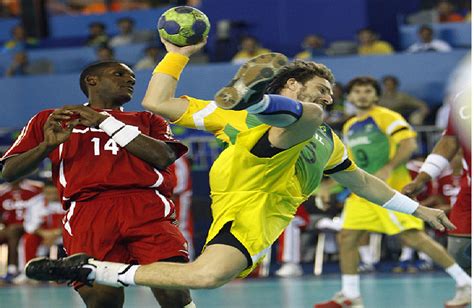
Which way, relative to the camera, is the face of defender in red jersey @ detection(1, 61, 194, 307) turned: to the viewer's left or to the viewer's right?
to the viewer's right

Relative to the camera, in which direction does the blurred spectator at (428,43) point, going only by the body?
toward the camera

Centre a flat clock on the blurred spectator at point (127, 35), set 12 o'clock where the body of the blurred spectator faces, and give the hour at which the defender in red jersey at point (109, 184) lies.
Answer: The defender in red jersey is roughly at 12 o'clock from the blurred spectator.

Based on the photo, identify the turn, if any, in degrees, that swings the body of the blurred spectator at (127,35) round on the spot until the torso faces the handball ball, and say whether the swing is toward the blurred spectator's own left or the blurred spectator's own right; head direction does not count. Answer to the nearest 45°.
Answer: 0° — they already face it

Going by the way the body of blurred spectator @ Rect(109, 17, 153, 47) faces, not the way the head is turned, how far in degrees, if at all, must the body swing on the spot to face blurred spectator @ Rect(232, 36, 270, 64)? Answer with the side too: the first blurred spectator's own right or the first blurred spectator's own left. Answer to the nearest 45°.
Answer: approximately 45° to the first blurred spectator's own left

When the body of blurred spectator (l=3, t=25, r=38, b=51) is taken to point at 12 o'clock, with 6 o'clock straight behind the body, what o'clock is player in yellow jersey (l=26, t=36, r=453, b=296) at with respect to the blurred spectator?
The player in yellow jersey is roughly at 12 o'clock from the blurred spectator.

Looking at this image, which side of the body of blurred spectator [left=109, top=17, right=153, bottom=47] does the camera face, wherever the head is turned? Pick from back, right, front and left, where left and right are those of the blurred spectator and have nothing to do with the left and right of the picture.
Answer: front

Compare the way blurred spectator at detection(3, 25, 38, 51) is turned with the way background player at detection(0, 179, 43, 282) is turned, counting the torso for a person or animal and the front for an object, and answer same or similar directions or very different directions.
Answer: same or similar directions

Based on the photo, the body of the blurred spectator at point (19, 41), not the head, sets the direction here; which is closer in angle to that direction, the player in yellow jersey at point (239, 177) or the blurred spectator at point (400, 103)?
the player in yellow jersey

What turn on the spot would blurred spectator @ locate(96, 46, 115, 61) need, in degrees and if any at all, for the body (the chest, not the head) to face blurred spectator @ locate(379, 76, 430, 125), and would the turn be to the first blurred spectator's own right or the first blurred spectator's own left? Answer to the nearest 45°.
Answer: approximately 45° to the first blurred spectator's own left

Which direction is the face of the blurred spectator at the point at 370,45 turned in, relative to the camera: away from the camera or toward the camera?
toward the camera

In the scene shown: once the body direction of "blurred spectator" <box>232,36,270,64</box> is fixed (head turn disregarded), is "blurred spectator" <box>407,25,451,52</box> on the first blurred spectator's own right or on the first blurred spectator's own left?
on the first blurred spectator's own left

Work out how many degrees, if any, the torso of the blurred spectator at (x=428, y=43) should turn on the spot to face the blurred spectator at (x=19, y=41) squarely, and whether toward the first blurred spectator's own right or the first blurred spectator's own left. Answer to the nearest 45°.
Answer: approximately 90° to the first blurred spectator's own right

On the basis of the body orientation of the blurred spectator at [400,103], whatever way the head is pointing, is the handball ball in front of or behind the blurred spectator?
in front

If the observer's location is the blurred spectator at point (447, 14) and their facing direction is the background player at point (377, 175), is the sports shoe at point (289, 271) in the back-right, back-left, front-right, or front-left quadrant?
front-right

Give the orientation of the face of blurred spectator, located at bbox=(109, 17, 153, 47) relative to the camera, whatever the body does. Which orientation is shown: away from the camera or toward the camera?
toward the camera
